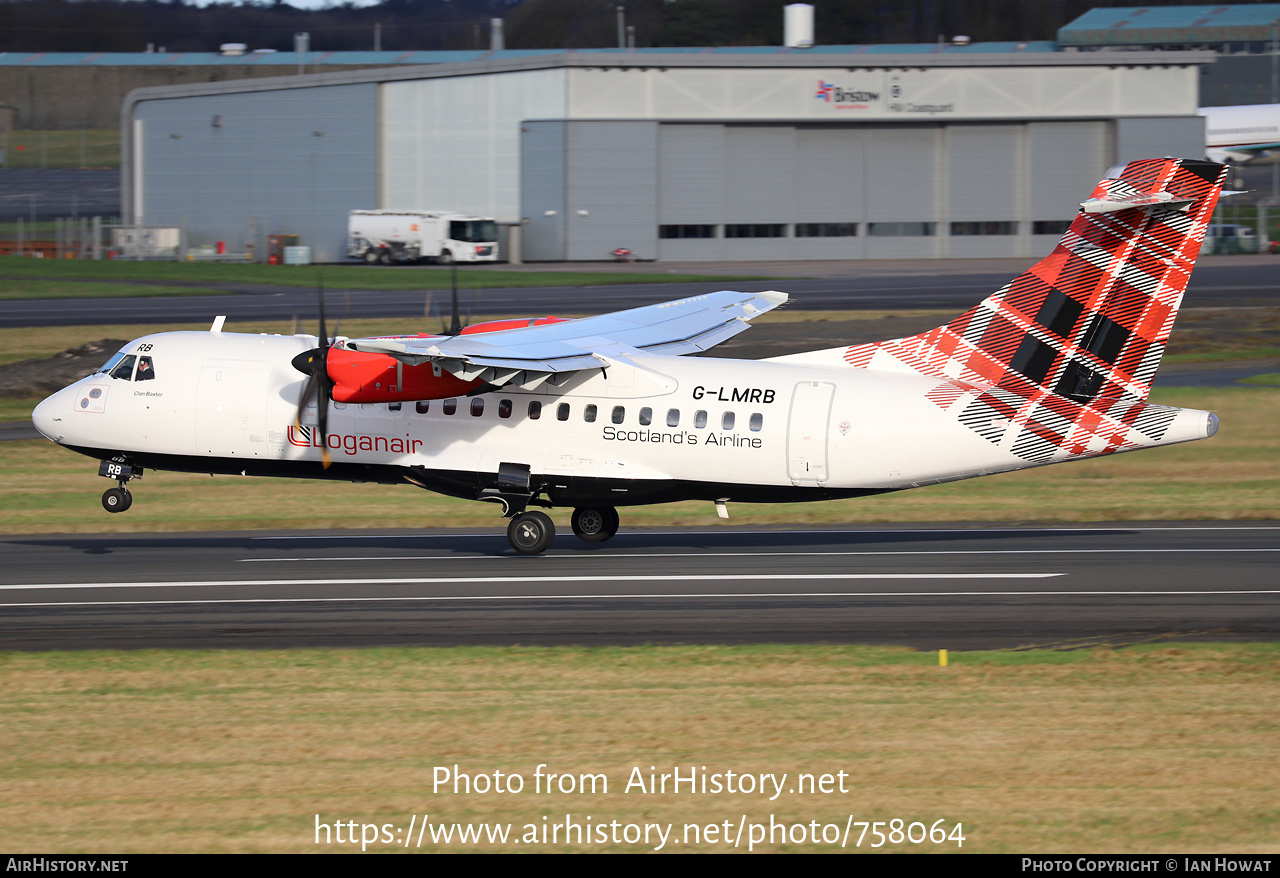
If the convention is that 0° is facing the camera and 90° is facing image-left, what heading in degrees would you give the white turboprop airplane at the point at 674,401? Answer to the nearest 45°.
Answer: approximately 90°
